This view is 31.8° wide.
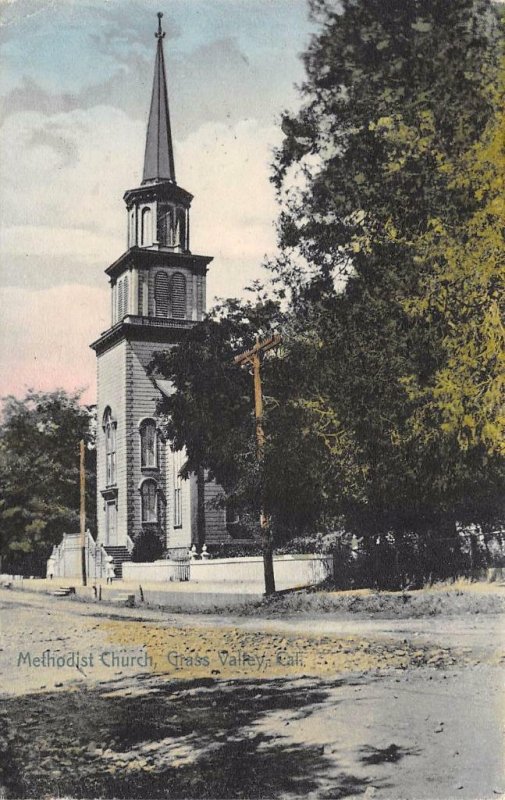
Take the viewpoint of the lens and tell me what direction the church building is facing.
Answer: facing the viewer and to the left of the viewer

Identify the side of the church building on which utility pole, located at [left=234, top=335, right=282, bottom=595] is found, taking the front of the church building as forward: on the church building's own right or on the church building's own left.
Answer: on the church building's own left

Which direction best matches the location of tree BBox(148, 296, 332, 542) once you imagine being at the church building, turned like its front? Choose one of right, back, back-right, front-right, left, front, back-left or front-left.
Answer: back-left

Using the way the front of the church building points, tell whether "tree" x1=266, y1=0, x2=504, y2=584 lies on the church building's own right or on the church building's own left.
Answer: on the church building's own left
